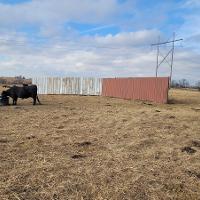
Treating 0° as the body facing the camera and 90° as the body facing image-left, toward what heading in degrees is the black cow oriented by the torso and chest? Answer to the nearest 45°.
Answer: approximately 90°
